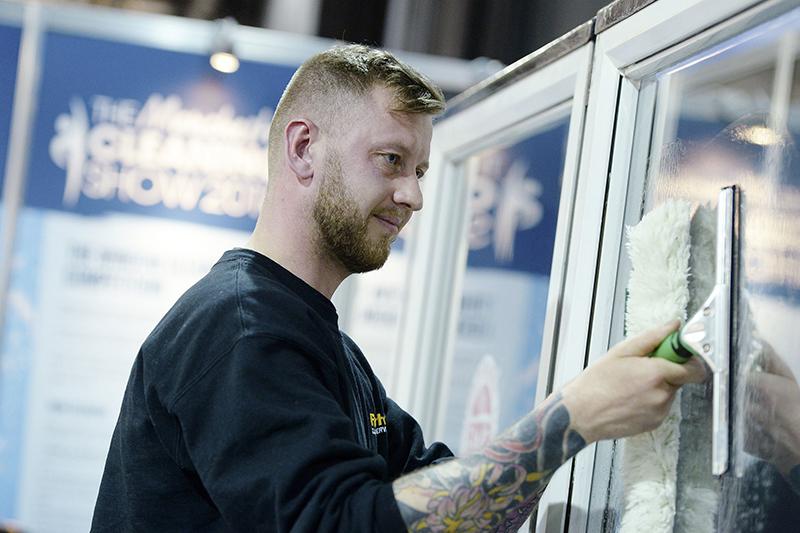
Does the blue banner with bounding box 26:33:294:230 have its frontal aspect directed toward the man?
yes

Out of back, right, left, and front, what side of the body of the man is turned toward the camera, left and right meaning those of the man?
right

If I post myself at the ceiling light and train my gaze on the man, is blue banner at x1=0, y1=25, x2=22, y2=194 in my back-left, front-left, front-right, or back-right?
back-right

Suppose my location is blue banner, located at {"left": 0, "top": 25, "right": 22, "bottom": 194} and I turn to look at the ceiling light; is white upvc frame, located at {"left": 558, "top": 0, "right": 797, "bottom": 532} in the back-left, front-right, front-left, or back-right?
front-right

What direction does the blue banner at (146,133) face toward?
toward the camera

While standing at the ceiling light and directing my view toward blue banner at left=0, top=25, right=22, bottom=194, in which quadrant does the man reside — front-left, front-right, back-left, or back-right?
back-left

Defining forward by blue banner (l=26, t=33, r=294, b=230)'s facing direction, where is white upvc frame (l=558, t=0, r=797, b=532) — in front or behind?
in front

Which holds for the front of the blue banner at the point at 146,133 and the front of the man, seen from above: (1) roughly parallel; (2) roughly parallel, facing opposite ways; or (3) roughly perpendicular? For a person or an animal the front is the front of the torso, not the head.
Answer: roughly perpendicular

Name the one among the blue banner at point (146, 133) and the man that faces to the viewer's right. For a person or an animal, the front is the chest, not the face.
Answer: the man

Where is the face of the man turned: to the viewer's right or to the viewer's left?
to the viewer's right

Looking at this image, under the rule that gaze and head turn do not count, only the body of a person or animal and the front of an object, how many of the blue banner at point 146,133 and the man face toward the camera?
1

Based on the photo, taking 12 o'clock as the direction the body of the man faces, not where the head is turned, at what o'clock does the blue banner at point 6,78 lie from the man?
The blue banner is roughly at 8 o'clock from the man.
